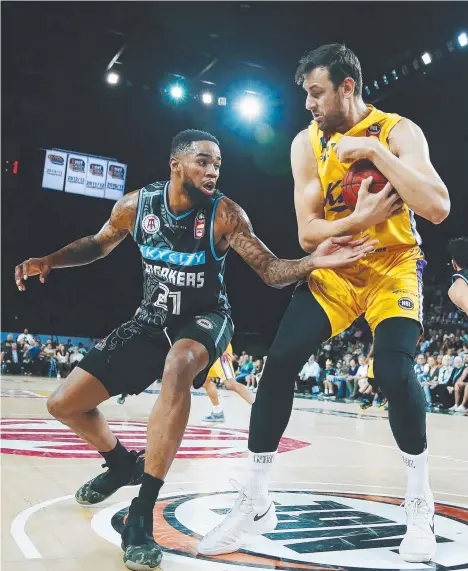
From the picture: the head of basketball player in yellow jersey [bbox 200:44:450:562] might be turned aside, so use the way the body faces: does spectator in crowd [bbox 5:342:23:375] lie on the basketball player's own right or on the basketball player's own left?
on the basketball player's own right

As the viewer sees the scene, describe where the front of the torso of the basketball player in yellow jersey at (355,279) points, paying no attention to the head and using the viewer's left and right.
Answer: facing the viewer and to the left of the viewer

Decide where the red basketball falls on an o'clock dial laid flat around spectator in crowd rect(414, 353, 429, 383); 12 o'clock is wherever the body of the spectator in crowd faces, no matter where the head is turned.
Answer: The red basketball is roughly at 12 o'clock from the spectator in crowd.

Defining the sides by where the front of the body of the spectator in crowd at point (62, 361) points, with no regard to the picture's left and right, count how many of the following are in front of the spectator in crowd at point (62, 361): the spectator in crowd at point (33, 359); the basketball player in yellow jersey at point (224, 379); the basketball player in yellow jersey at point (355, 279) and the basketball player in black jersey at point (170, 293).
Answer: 3

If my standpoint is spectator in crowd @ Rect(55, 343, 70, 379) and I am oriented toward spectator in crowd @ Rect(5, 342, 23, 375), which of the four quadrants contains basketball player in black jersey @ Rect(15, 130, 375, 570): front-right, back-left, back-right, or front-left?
back-left

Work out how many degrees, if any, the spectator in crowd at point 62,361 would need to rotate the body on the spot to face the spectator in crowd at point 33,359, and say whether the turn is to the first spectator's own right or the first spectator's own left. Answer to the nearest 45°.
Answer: approximately 135° to the first spectator's own right

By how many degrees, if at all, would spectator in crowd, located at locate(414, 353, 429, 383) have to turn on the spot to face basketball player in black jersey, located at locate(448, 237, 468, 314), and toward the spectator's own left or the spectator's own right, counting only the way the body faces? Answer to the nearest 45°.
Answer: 0° — they already face them

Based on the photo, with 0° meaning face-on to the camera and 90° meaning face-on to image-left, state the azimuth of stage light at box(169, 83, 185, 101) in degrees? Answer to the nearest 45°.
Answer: approximately 0°
